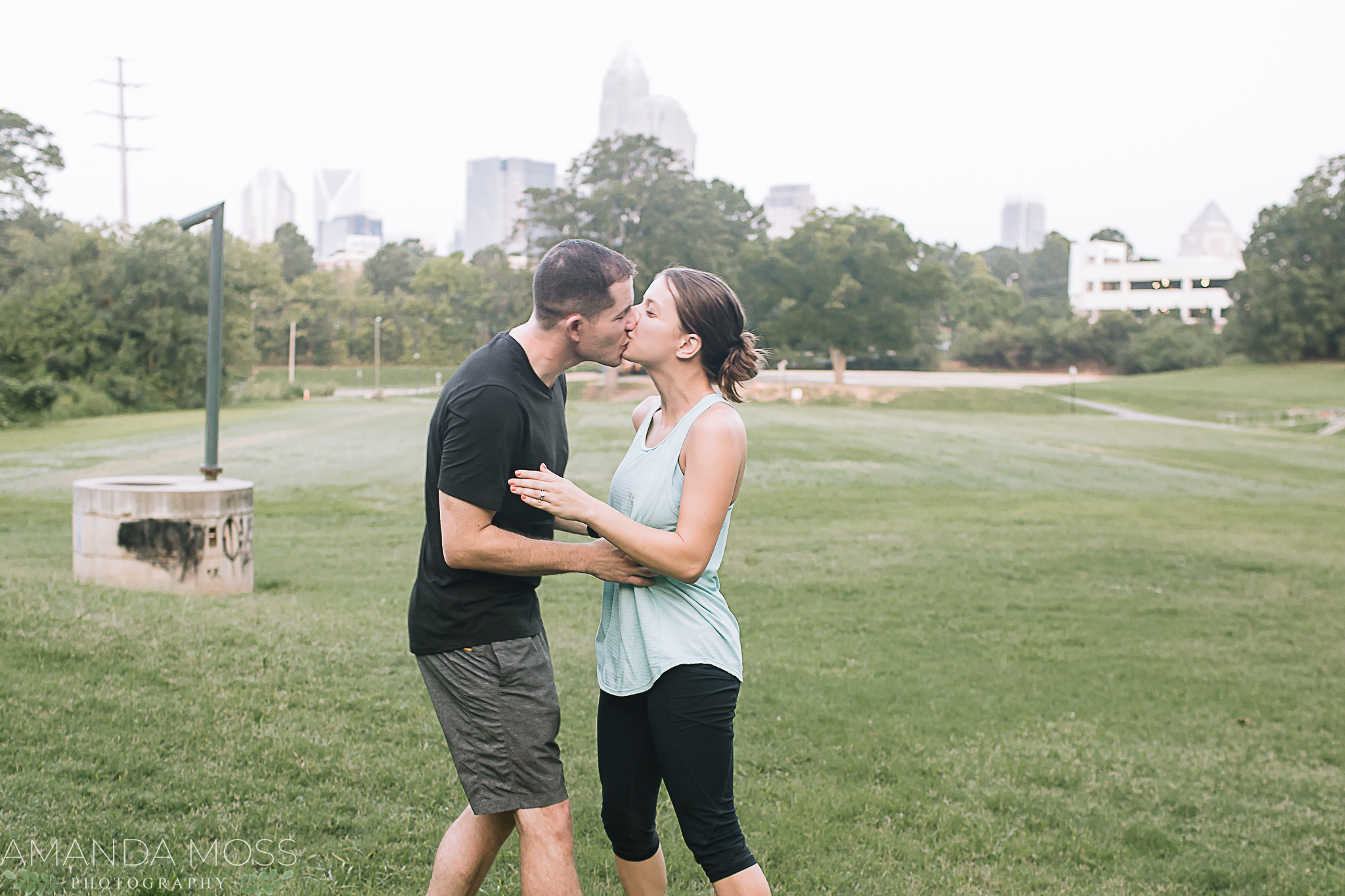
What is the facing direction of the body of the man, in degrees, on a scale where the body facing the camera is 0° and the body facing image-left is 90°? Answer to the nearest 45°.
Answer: approximately 270°

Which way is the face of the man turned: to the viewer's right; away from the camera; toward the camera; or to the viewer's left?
to the viewer's right

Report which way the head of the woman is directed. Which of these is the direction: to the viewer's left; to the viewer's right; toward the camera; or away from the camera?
to the viewer's left

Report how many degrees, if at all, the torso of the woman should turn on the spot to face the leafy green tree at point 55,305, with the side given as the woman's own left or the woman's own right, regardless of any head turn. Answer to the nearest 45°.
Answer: approximately 90° to the woman's own right

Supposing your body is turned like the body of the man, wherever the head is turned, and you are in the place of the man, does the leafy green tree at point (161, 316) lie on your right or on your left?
on your left

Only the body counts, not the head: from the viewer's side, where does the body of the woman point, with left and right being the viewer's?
facing the viewer and to the left of the viewer

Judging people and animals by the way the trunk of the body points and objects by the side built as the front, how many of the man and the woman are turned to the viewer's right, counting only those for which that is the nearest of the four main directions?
1
